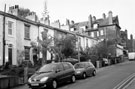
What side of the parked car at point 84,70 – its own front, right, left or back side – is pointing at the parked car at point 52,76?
front

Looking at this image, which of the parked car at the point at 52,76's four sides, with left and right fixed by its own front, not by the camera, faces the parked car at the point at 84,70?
back

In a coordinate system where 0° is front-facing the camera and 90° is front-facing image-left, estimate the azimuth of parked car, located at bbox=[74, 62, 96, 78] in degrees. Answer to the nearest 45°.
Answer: approximately 45°

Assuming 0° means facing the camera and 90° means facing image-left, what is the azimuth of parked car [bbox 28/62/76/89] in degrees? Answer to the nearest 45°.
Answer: approximately 45°
